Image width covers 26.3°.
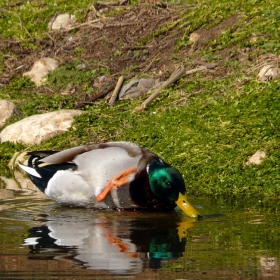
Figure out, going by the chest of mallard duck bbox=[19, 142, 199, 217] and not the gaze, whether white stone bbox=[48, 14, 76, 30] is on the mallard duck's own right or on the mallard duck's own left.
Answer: on the mallard duck's own left

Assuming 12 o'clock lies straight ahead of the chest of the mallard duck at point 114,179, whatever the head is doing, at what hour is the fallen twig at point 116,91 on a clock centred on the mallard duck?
The fallen twig is roughly at 9 o'clock from the mallard duck.

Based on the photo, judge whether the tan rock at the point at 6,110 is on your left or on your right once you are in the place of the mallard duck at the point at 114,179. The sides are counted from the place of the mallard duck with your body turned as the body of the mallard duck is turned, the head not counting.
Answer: on your left

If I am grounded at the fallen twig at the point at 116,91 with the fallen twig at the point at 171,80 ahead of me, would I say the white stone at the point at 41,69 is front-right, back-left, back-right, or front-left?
back-left

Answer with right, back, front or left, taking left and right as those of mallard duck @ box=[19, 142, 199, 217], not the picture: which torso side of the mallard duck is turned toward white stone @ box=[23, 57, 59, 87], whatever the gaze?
left

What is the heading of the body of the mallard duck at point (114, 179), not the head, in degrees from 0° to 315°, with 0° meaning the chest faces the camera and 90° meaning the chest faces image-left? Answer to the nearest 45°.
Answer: approximately 270°

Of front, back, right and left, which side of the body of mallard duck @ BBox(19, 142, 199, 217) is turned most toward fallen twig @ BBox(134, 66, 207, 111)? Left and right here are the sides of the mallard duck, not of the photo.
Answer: left
